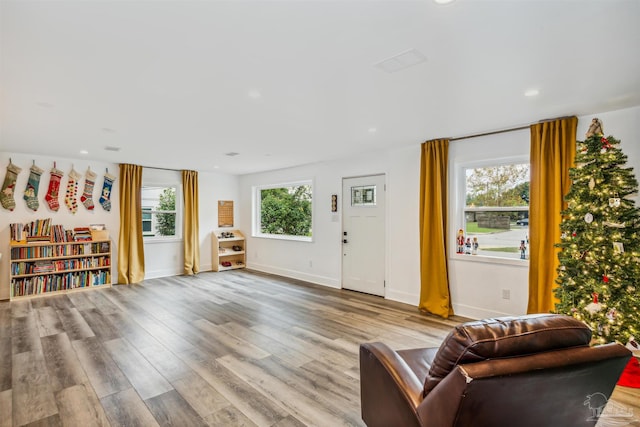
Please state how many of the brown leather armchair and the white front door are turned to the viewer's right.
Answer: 0

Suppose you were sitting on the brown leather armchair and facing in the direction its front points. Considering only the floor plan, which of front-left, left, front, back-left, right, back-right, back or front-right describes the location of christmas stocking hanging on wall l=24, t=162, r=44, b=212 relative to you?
front-left

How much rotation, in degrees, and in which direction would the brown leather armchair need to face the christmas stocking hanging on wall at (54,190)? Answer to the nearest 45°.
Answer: approximately 45° to its left

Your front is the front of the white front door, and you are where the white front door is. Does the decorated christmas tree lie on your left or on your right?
on your left

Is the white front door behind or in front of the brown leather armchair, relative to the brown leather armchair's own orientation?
in front

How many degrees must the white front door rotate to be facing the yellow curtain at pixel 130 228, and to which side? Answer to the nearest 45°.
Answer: approximately 45° to its right

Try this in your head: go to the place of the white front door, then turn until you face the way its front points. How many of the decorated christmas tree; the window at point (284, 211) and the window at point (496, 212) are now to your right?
1

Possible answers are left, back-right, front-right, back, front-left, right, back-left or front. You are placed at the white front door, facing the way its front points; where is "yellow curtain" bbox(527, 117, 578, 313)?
left

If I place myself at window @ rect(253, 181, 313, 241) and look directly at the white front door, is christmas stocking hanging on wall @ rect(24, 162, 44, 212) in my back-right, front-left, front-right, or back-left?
back-right

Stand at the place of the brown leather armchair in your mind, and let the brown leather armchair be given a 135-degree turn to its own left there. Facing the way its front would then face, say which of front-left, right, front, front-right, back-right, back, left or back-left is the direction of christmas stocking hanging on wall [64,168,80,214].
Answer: right

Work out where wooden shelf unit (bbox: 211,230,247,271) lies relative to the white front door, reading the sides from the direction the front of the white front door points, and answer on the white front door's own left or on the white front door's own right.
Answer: on the white front door's own right

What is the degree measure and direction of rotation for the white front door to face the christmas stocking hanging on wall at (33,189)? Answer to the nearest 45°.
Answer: approximately 45° to its right

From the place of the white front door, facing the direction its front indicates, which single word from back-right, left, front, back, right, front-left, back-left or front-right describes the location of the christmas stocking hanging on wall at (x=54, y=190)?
front-right

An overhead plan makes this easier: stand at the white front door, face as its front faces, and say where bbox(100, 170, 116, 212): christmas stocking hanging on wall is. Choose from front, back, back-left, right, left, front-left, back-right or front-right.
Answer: front-right

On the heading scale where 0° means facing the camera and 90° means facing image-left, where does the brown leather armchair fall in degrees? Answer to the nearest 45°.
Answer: approximately 135°

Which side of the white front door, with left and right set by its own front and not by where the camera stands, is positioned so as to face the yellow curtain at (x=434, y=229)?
left

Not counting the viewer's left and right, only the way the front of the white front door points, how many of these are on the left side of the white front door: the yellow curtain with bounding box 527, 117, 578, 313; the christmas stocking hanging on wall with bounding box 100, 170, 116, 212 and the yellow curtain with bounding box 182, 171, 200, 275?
1

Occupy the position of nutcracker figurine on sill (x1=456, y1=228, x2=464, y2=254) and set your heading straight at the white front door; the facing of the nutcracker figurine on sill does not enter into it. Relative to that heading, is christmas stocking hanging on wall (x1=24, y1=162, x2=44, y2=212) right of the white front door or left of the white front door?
left
